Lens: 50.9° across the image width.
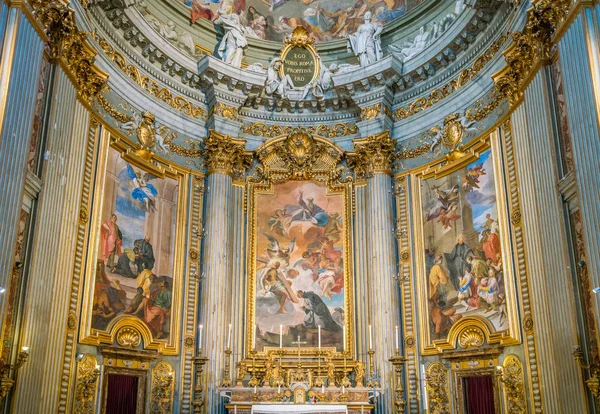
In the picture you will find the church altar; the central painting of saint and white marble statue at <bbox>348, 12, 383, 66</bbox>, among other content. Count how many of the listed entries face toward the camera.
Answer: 3

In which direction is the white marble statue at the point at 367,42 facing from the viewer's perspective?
toward the camera

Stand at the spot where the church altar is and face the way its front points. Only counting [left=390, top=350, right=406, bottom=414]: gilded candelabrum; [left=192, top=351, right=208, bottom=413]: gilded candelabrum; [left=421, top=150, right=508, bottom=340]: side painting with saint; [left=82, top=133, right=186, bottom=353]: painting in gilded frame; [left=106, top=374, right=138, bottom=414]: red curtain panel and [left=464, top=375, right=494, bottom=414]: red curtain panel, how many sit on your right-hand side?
3

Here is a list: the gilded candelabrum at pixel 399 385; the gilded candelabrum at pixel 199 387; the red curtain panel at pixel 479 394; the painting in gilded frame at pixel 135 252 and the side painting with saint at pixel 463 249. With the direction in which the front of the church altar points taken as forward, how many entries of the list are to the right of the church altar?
2

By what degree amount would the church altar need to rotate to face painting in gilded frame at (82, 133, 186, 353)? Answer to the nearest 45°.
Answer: approximately 90° to its right

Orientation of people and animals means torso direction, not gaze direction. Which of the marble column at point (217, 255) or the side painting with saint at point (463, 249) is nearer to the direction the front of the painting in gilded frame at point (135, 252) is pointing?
the side painting with saint

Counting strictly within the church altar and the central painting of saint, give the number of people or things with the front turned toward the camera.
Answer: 2

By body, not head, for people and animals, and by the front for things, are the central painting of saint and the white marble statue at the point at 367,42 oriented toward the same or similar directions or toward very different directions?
same or similar directions

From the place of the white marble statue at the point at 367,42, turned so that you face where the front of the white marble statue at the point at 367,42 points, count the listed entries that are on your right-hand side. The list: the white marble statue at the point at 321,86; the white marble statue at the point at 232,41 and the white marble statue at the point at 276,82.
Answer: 3
